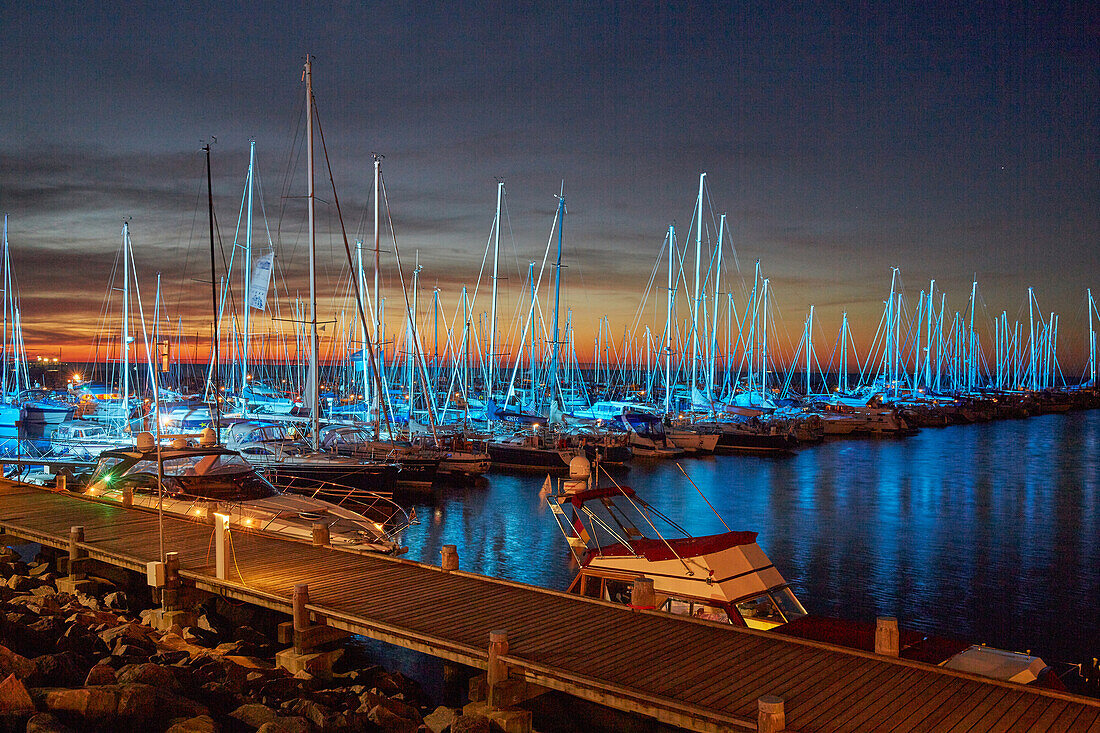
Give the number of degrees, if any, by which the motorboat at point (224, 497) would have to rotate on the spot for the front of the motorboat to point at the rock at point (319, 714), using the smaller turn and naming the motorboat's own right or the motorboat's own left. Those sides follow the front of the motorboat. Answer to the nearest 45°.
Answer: approximately 45° to the motorboat's own right

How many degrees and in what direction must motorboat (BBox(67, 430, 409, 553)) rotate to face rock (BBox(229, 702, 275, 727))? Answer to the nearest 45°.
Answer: approximately 45° to its right

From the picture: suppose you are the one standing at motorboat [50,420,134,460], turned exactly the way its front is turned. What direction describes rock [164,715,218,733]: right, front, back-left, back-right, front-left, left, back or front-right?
right

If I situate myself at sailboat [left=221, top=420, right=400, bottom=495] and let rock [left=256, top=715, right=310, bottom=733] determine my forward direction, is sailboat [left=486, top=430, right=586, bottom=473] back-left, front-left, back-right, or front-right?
back-left

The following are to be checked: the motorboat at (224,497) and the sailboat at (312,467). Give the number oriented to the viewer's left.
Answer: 0

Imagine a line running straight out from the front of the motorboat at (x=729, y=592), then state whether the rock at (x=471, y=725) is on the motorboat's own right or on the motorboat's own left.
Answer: on the motorboat's own right

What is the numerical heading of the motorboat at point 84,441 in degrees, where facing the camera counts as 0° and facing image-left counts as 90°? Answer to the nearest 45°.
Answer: approximately 270°

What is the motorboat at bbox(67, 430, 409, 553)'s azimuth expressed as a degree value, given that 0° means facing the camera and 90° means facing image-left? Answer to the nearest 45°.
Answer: approximately 315°

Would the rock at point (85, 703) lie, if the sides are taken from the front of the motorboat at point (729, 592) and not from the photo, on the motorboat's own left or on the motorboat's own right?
on the motorboat's own right

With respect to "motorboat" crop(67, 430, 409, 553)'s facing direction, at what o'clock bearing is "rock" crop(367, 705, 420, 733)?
The rock is roughly at 1 o'clock from the motorboat.
